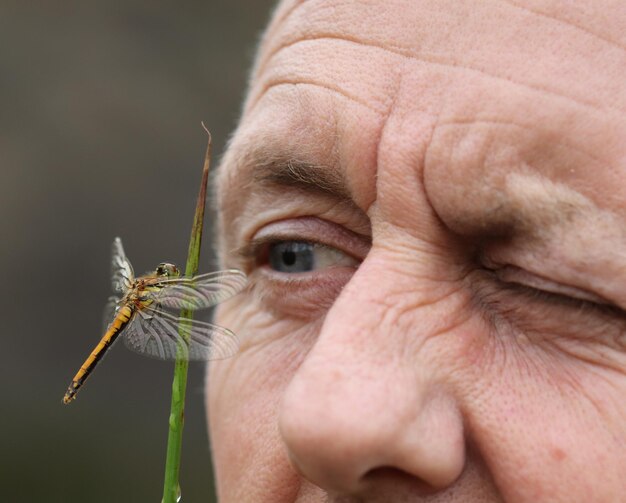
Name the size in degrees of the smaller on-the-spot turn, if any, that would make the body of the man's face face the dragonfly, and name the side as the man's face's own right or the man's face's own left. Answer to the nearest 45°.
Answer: approximately 45° to the man's face's own right

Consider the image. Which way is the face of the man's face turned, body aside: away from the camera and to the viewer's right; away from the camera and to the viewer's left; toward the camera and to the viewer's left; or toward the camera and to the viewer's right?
toward the camera and to the viewer's left
